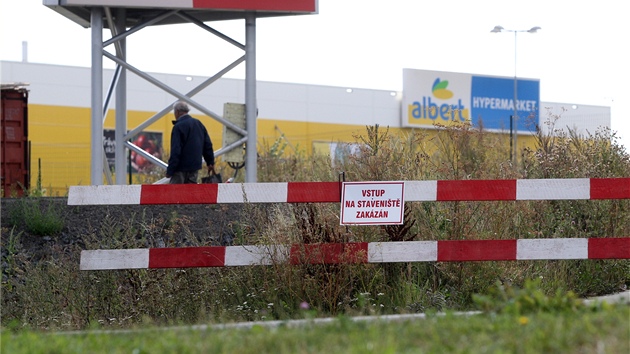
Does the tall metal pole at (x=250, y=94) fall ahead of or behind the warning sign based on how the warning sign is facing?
behind

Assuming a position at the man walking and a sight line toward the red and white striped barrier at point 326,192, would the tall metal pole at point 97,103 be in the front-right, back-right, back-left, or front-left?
back-right

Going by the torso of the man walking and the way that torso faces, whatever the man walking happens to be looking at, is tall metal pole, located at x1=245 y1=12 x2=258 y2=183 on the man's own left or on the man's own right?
on the man's own right

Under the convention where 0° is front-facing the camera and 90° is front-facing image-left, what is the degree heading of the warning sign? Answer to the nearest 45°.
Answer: approximately 0°

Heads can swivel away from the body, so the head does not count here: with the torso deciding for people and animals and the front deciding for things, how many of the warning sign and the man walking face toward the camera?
1

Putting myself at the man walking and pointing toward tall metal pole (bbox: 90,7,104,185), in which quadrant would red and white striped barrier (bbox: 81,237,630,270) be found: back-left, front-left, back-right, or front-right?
back-left
